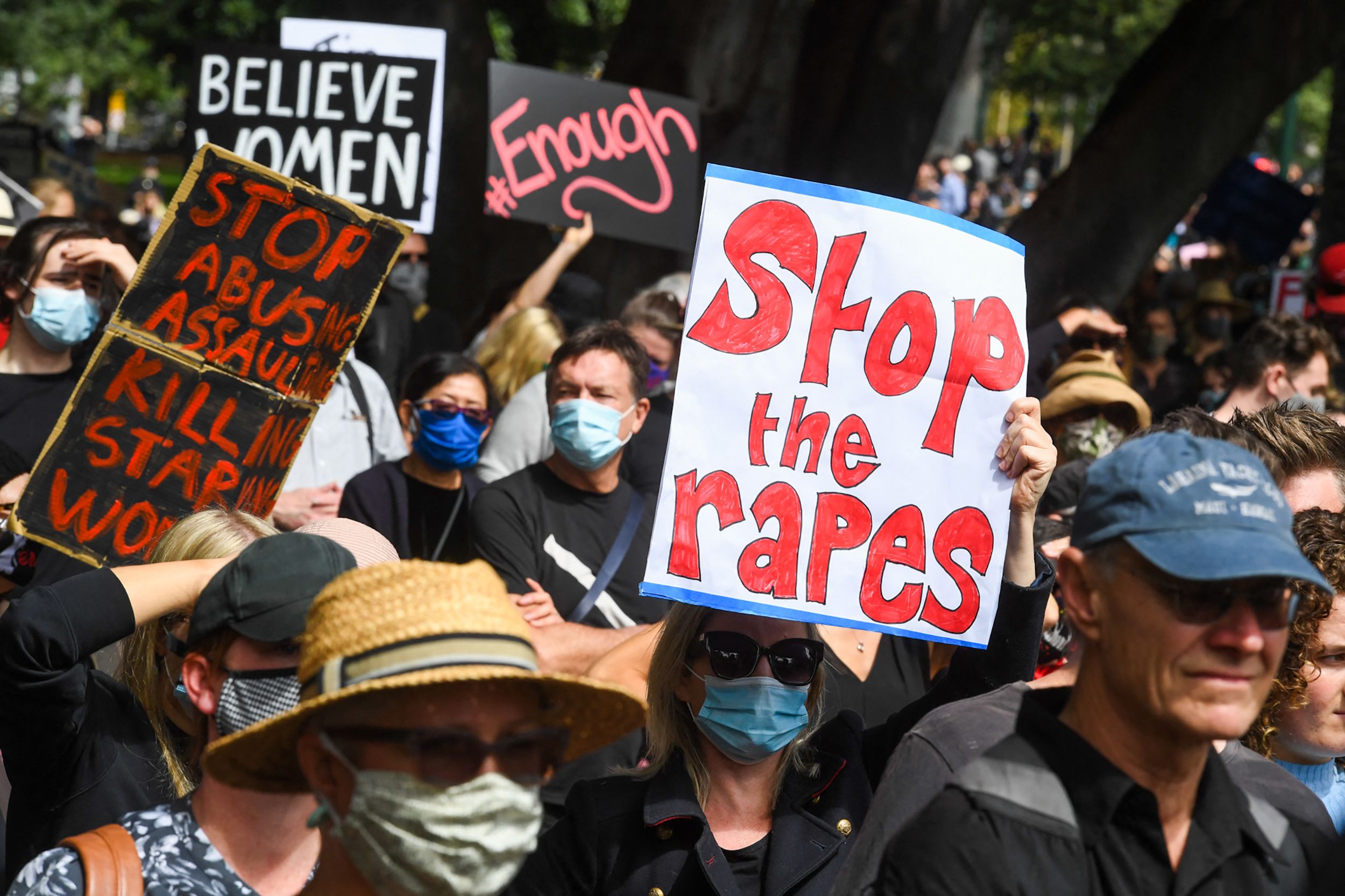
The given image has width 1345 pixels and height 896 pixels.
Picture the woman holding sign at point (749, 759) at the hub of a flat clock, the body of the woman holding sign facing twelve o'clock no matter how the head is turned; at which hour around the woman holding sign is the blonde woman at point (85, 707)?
The blonde woman is roughly at 4 o'clock from the woman holding sign.

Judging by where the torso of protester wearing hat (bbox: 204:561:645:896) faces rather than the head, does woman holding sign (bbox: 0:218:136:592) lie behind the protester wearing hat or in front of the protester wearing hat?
behind

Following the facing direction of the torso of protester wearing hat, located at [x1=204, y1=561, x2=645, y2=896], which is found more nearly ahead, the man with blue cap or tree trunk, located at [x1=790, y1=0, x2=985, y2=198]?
the man with blue cap

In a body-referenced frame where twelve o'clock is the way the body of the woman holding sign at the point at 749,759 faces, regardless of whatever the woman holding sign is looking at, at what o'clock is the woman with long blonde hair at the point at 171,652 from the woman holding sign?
The woman with long blonde hair is roughly at 4 o'clock from the woman holding sign.

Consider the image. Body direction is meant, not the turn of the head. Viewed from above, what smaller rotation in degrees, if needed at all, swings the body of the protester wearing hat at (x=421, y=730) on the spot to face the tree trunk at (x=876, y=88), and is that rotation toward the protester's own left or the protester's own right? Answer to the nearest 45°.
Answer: approximately 135° to the protester's own left

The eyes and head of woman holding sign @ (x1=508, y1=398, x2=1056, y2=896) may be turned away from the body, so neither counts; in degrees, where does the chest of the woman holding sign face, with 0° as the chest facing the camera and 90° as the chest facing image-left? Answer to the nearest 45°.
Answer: approximately 315°
